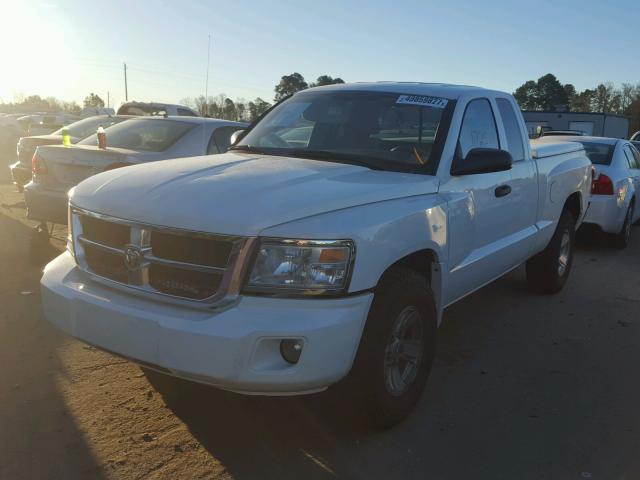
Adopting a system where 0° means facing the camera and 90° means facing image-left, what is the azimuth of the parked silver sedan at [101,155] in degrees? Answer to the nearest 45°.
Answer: approximately 225°

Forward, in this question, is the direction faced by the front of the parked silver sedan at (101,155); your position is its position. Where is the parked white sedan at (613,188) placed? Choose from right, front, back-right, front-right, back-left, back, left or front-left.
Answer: front-right

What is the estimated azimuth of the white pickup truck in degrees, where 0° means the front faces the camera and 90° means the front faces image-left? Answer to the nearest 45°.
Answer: approximately 45°

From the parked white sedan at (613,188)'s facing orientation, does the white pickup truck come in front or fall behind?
behind

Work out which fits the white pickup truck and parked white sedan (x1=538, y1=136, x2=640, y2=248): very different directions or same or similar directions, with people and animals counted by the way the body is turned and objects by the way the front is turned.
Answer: very different directions

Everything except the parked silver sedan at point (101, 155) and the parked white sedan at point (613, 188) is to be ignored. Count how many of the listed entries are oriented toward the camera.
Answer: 0

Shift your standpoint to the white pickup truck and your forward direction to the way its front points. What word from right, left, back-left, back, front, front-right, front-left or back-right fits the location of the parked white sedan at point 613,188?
back

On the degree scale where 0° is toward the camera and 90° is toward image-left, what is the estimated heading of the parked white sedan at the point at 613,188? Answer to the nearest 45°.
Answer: approximately 225°
